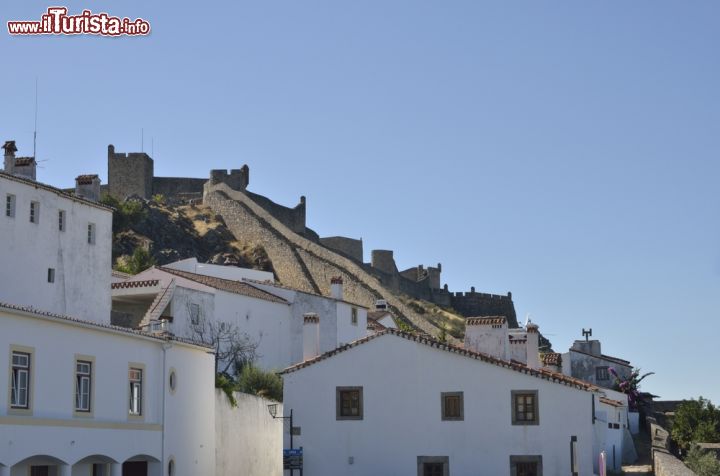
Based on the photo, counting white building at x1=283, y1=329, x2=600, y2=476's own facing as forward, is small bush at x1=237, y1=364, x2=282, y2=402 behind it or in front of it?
behind

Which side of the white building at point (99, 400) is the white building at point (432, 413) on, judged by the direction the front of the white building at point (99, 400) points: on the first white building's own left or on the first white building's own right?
on the first white building's own left

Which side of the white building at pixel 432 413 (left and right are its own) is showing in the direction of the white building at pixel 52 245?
right

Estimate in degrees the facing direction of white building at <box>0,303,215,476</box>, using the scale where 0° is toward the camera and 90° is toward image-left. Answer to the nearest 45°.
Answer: approximately 315°

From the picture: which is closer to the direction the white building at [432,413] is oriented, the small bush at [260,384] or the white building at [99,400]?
the white building

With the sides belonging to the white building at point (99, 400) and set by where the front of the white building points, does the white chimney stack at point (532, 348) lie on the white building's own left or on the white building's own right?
on the white building's own left

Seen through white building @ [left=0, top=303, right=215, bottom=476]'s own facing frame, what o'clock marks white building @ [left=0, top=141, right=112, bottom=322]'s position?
white building @ [left=0, top=141, right=112, bottom=322] is roughly at 7 o'clock from white building @ [left=0, top=303, right=215, bottom=476].

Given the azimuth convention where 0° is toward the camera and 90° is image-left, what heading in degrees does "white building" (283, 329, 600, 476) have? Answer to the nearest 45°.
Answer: approximately 0°

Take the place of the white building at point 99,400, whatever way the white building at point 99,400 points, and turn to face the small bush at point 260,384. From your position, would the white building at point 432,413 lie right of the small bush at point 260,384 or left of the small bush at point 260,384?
right
